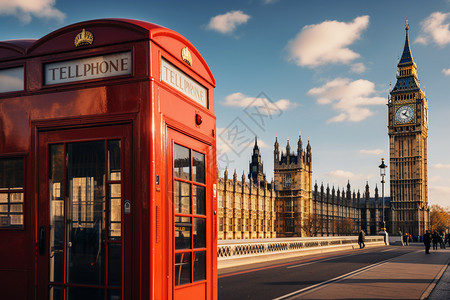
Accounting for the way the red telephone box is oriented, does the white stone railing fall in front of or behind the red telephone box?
behind

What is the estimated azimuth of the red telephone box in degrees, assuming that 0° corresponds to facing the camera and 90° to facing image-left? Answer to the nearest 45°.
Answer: approximately 45°

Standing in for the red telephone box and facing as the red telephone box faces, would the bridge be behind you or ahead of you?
behind
